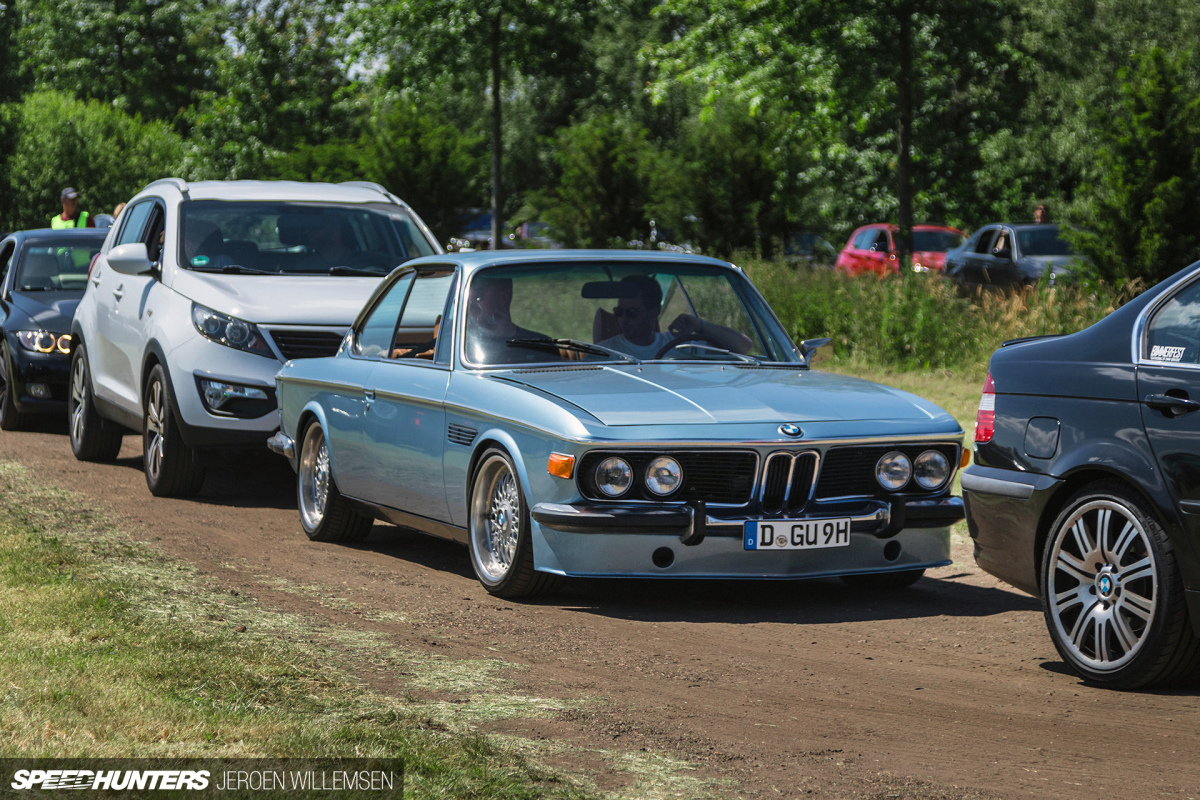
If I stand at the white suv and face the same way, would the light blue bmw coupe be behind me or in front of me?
in front

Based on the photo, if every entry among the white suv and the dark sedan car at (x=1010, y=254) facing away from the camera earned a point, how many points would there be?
0

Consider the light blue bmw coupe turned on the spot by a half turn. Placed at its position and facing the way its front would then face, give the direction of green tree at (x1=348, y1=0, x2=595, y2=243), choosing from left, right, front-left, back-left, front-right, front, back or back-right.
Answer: front-right

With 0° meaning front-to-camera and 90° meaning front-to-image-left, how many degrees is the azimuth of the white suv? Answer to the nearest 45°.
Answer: approximately 315°

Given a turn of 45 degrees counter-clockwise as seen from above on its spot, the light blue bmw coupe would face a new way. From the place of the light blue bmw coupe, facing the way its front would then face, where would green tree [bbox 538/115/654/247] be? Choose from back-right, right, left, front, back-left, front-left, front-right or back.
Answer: left

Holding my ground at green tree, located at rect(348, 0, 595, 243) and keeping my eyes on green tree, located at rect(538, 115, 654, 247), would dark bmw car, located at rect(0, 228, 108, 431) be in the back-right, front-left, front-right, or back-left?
back-right
